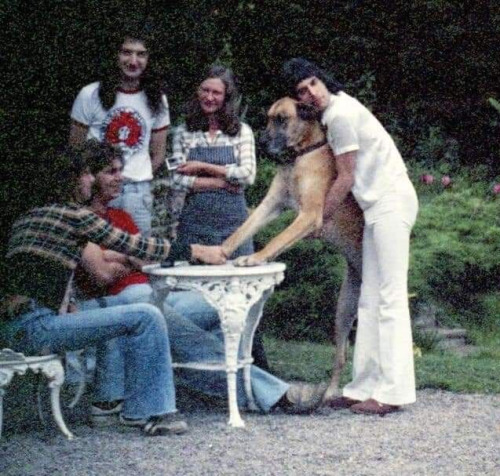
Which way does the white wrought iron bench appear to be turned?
to the viewer's right

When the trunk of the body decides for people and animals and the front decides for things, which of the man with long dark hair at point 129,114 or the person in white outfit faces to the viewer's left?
the person in white outfit

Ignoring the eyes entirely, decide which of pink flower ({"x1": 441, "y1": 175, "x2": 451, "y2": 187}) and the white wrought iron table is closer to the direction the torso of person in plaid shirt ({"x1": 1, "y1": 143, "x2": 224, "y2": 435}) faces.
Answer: the white wrought iron table

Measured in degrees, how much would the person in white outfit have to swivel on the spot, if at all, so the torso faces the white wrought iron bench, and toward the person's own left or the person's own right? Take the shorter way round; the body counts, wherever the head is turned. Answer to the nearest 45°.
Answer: approximately 45° to the person's own left

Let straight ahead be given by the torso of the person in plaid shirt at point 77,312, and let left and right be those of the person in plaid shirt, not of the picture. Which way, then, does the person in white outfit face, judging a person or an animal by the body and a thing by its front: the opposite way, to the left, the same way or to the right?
the opposite way

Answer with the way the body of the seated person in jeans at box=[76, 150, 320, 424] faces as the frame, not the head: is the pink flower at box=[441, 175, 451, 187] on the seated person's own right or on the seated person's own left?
on the seated person's own left

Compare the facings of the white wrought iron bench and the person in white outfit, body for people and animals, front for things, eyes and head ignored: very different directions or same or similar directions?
very different directions

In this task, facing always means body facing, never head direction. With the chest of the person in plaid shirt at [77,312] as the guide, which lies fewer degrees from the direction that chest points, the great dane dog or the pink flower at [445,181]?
the great dane dog

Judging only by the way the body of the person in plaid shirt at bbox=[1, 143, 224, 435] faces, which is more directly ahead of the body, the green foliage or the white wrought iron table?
the white wrought iron table

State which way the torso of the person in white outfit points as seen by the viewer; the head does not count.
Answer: to the viewer's left

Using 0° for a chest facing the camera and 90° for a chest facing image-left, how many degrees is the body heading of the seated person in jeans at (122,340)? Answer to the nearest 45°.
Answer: approximately 315°

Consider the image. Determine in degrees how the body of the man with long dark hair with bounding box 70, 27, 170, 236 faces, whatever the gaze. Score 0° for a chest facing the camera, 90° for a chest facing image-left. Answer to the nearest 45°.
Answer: approximately 0°

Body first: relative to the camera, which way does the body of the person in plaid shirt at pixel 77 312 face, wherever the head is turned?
to the viewer's right
